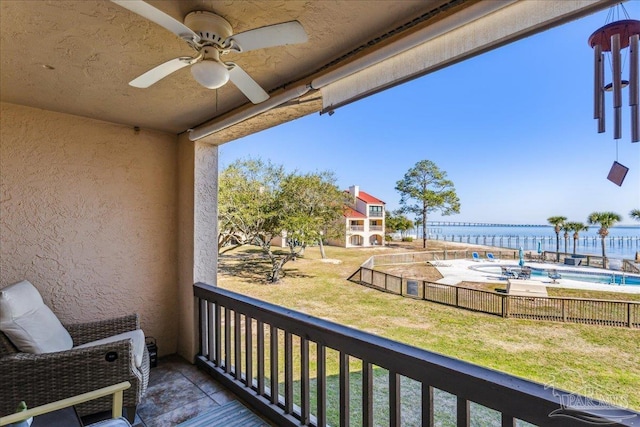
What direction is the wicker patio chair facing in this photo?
to the viewer's right

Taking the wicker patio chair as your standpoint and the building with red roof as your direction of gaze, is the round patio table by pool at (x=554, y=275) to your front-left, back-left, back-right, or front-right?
front-right

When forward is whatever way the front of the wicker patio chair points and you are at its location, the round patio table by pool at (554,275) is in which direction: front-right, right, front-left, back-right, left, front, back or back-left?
front

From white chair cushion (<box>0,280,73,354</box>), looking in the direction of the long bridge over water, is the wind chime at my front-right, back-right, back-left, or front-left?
front-right

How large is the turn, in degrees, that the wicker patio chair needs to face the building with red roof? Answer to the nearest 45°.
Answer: approximately 45° to its left
